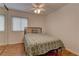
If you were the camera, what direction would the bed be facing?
facing the viewer and to the right of the viewer
